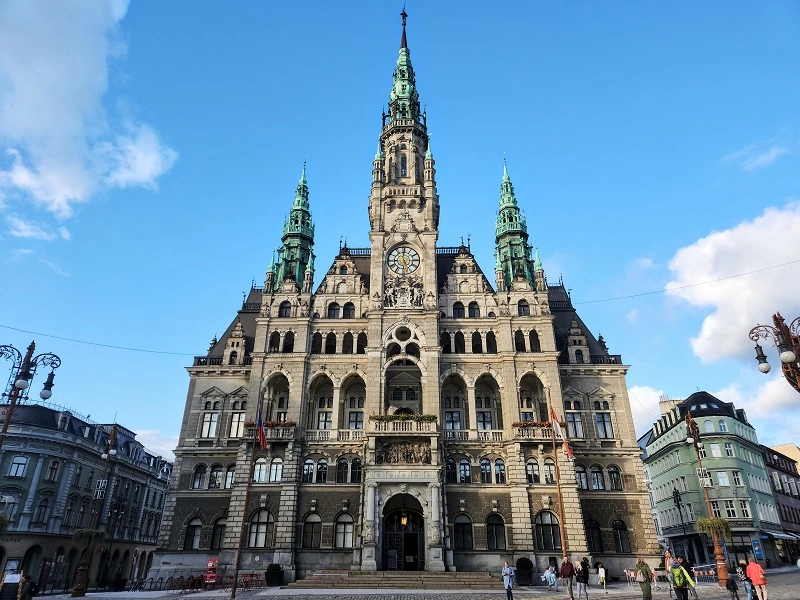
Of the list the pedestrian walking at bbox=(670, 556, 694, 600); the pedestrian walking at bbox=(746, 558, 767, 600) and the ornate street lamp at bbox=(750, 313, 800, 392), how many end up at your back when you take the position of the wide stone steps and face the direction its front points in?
0

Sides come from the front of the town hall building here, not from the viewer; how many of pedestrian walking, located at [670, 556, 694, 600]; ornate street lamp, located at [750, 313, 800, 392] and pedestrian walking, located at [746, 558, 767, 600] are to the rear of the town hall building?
0

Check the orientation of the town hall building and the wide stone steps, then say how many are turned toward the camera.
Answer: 2

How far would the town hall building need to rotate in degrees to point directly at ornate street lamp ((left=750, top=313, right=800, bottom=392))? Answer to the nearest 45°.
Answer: approximately 45° to its left

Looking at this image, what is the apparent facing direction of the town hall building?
toward the camera

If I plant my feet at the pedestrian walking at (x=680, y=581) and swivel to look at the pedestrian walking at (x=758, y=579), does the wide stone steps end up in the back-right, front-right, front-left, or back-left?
back-left

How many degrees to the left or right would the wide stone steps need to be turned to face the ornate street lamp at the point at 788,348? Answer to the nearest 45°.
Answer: approximately 45° to its left

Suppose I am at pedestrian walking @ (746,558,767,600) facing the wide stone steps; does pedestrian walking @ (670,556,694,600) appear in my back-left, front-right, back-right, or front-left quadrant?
front-left

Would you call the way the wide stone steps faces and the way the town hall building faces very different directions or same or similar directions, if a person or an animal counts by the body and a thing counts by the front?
same or similar directions

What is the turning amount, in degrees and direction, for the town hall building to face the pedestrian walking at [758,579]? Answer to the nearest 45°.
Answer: approximately 45° to its left

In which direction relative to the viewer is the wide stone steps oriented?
toward the camera

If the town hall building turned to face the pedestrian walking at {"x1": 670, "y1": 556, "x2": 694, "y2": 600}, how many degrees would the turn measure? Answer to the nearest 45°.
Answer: approximately 45° to its left
